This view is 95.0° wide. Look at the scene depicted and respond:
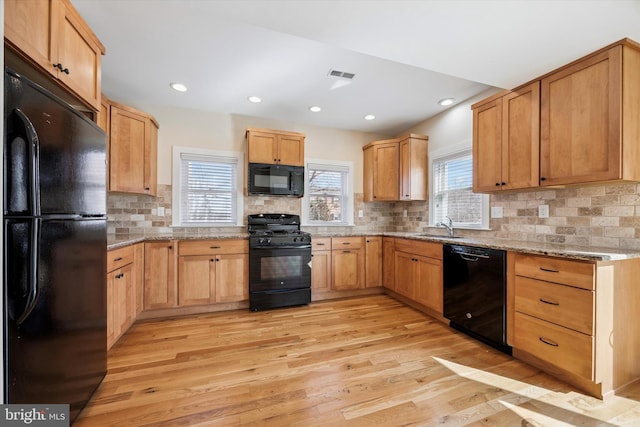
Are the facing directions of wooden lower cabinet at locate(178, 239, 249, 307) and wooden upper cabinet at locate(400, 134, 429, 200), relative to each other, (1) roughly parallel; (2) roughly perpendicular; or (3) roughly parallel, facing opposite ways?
roughly perpendicular

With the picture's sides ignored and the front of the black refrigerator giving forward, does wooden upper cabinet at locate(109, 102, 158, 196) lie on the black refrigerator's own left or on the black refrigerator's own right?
on the black refrigerator's own left

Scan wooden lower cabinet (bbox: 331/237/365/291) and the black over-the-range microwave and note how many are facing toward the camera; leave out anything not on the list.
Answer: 2

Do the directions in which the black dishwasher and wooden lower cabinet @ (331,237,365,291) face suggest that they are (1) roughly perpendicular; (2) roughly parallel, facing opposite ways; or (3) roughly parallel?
roughly perpendicular

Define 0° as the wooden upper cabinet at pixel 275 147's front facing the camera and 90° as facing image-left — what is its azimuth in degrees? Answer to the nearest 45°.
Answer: approximately 0°

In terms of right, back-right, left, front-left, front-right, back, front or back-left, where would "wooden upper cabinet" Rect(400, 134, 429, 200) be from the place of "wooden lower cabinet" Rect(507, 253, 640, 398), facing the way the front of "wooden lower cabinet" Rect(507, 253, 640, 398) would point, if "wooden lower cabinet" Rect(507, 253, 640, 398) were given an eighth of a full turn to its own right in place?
front-right

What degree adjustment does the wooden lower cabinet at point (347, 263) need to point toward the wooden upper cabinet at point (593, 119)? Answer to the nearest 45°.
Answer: approximately 45° to its left

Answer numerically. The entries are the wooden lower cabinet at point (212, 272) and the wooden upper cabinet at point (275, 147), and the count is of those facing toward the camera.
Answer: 2

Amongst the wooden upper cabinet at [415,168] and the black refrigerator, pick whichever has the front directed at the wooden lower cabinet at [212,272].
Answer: the wooden upper cabinet

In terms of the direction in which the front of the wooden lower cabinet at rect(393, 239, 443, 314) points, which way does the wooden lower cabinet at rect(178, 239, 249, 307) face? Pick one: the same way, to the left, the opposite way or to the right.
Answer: to the left

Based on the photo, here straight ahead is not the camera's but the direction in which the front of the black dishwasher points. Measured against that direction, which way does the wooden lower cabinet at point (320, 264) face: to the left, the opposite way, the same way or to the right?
to the left
